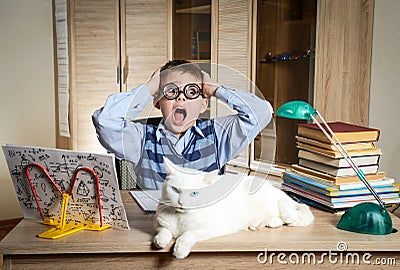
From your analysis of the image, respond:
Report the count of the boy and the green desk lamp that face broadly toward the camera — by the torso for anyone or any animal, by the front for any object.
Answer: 1

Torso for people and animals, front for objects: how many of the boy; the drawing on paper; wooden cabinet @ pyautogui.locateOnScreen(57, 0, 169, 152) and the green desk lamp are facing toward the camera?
3

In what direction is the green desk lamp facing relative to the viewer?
to the viewer's left

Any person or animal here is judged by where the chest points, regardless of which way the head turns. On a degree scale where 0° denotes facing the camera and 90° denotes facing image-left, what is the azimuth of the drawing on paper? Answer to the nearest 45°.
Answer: approximately 0°

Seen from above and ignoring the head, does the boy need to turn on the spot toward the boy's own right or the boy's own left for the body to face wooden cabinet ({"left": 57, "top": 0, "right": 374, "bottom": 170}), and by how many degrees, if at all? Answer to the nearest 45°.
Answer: approximately 180°
